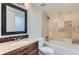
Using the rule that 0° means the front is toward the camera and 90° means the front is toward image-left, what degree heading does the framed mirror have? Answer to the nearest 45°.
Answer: approximately 315°

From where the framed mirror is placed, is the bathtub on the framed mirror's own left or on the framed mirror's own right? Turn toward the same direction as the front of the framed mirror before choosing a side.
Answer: on the framed mirror's own left
